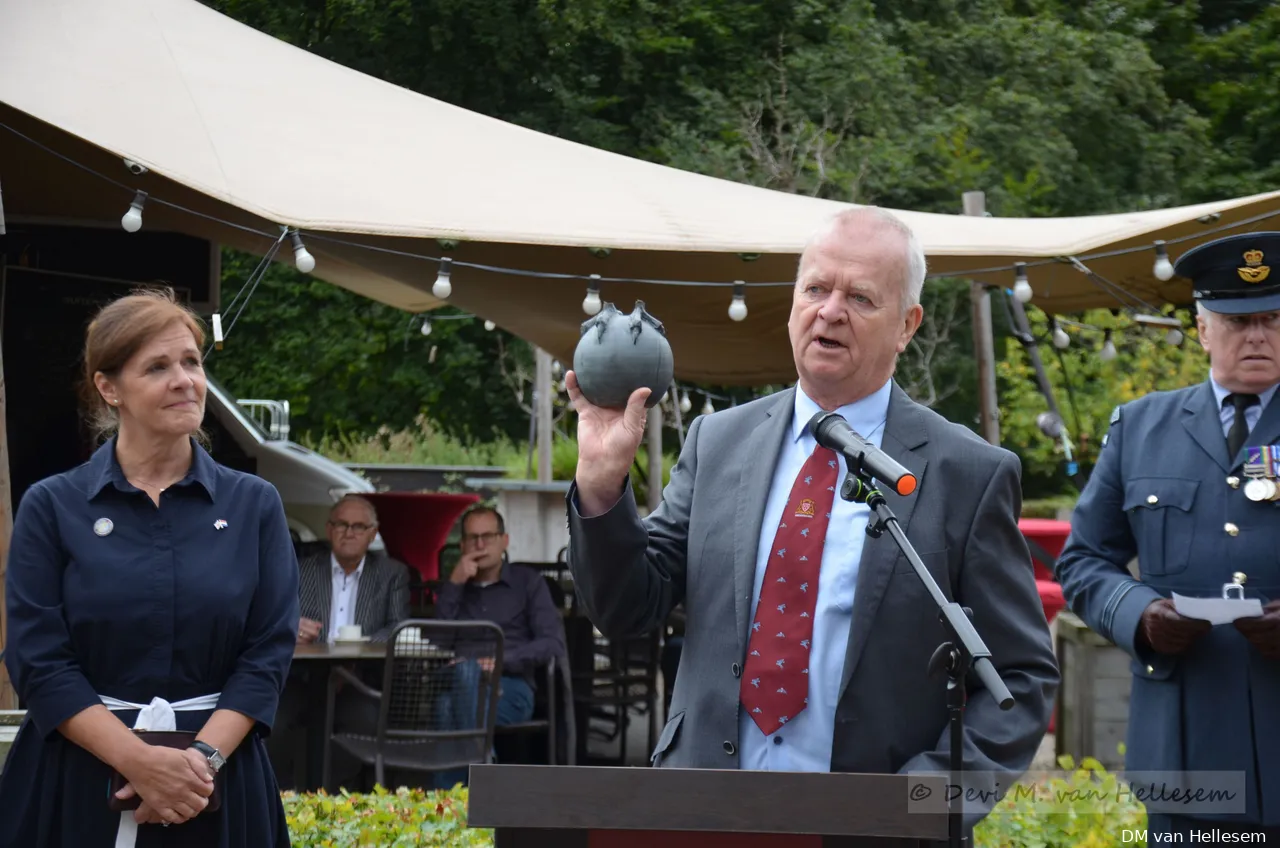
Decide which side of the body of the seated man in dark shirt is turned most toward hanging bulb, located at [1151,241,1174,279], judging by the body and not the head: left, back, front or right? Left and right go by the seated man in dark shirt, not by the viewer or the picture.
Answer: left

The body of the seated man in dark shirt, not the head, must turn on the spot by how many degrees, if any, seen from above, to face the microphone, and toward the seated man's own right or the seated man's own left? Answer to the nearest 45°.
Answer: approximately 45° to the seated man's own left

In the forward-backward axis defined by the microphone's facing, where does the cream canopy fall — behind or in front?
in front

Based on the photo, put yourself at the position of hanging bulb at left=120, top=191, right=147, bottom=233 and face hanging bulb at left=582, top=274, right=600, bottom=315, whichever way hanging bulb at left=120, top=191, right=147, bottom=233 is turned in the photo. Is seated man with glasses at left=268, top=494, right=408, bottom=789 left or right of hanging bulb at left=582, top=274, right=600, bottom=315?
left

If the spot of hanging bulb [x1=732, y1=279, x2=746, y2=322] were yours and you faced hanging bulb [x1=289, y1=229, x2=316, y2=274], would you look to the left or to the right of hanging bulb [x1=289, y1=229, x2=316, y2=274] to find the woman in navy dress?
left

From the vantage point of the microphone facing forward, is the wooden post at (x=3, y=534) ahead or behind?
ahead

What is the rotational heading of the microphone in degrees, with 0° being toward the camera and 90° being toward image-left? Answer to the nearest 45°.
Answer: approximately 135°

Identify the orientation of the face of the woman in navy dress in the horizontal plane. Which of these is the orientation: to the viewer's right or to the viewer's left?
to the viewer's right

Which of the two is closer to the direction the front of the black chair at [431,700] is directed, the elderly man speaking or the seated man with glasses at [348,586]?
the seated man with glasses

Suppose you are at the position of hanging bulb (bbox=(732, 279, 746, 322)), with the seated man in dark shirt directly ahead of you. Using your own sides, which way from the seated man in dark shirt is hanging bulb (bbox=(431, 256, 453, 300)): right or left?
left

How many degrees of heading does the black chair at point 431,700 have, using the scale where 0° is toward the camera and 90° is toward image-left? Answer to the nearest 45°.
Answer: approximately 135°
